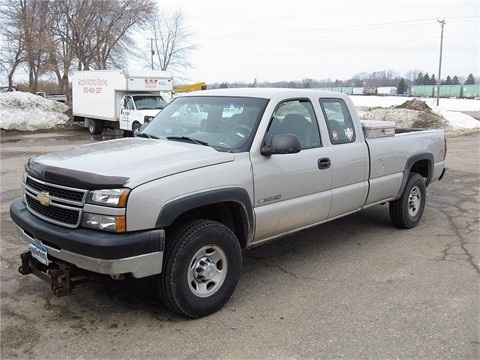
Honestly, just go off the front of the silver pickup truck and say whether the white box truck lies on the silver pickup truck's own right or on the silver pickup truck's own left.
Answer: on the silver pickup truck's own right

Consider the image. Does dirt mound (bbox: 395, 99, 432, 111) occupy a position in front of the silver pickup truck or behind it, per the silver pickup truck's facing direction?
behind

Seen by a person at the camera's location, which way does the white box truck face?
facing the viewer and to the right of the viewer

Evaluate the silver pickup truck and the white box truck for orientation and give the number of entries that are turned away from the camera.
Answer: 0

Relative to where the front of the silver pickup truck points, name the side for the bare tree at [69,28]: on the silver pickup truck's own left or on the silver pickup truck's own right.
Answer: on the silver pickup truck's own right

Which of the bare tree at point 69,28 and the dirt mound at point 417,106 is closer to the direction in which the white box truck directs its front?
the dirt mound

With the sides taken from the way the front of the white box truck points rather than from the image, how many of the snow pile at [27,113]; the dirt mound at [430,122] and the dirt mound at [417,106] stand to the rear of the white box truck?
1

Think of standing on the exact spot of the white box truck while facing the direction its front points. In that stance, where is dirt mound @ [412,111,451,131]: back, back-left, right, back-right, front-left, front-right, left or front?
front-left

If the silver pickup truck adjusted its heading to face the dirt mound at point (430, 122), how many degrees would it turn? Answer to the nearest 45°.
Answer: approximately 180°

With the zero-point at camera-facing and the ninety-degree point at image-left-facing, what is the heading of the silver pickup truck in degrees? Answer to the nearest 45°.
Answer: approximately 45°

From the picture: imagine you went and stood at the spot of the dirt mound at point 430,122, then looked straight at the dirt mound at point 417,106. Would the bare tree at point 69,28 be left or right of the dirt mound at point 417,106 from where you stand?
left

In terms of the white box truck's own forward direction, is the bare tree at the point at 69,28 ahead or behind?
behind
